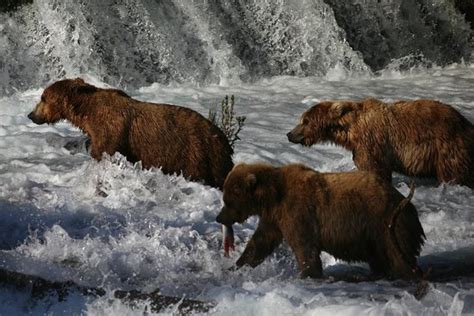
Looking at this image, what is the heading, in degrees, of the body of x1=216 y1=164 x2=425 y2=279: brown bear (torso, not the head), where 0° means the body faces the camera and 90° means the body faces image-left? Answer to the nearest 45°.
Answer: approximately 90°

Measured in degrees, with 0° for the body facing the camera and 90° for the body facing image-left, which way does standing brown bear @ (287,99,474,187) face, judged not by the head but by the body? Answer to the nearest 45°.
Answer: approximately 90°

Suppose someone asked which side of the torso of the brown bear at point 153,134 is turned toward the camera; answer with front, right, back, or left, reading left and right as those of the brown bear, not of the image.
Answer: left

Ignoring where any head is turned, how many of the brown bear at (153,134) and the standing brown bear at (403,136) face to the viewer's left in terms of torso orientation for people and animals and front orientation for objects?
2

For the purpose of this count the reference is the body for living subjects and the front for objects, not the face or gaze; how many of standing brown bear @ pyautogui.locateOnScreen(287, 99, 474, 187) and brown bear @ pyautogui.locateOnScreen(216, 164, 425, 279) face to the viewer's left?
2

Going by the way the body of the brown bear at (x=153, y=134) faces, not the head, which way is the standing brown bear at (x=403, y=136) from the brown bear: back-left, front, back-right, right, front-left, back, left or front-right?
back

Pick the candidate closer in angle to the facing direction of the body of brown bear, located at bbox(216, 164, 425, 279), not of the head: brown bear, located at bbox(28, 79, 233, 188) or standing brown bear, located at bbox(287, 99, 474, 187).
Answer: the brown bear
